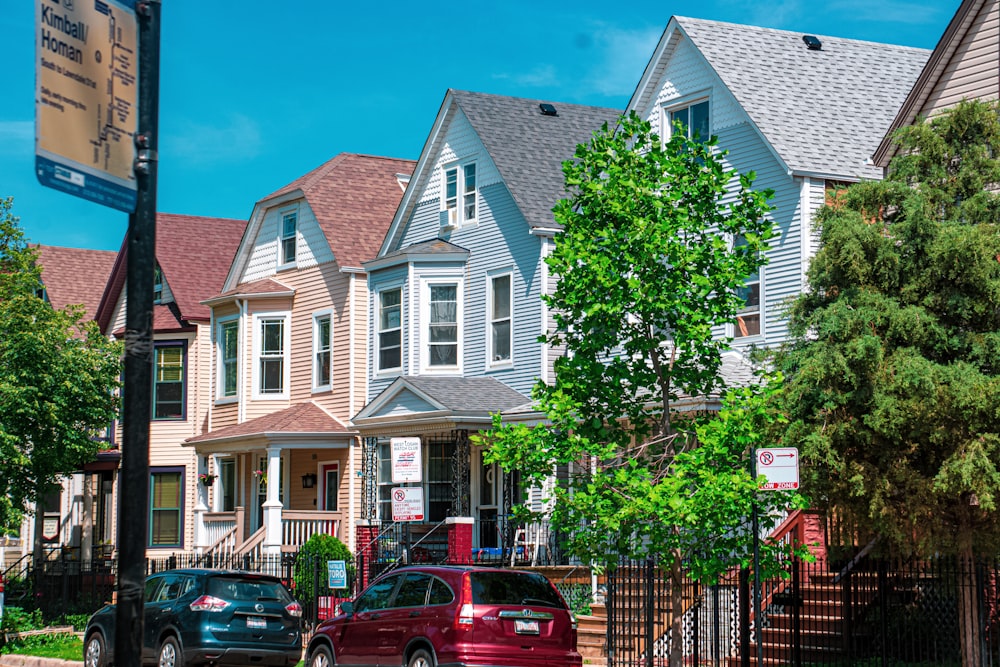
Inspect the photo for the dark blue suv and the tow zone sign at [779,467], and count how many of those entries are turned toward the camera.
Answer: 1

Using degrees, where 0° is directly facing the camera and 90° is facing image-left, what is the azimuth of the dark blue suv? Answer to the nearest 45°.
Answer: approximately 135°

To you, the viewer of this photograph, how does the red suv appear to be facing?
facing away from the viewer and to the left of the viewer

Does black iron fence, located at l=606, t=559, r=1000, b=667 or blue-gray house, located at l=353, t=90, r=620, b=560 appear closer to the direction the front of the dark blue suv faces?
the blue-gray house

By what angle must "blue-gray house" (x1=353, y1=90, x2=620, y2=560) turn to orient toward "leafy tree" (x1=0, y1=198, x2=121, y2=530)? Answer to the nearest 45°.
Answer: approximately 45° to its right

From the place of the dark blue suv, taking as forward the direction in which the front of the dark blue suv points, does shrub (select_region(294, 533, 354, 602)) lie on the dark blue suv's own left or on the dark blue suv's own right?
on the dark blue suv's own right

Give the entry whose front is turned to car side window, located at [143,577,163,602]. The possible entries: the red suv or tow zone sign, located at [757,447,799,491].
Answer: the red suv

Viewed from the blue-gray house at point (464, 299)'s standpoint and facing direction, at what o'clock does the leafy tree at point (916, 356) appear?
The leafy tree is roughly at 10 o'clock from the blue-gray house.

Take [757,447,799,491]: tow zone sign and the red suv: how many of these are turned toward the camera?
1
